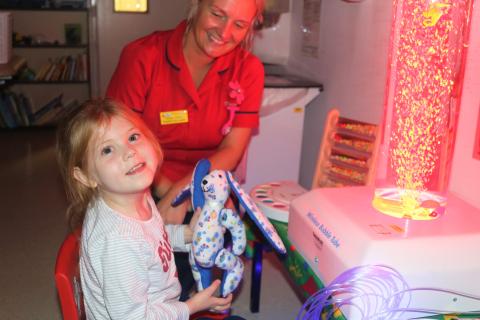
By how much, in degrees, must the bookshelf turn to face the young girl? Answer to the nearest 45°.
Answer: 0° — it already faces them

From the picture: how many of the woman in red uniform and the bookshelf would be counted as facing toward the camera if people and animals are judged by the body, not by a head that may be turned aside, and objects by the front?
2

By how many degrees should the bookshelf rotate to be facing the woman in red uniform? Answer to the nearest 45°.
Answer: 0° — it already faces them

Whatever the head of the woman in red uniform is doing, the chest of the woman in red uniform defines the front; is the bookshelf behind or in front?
behind

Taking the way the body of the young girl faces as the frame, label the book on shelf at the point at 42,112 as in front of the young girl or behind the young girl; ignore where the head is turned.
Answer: behind

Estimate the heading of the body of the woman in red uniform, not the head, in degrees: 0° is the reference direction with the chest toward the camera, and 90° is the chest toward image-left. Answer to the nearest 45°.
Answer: approximately 0°

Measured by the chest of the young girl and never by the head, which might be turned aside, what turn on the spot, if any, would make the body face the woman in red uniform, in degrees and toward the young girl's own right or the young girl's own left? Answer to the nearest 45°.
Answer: approximately 135° to the young girl's own left
